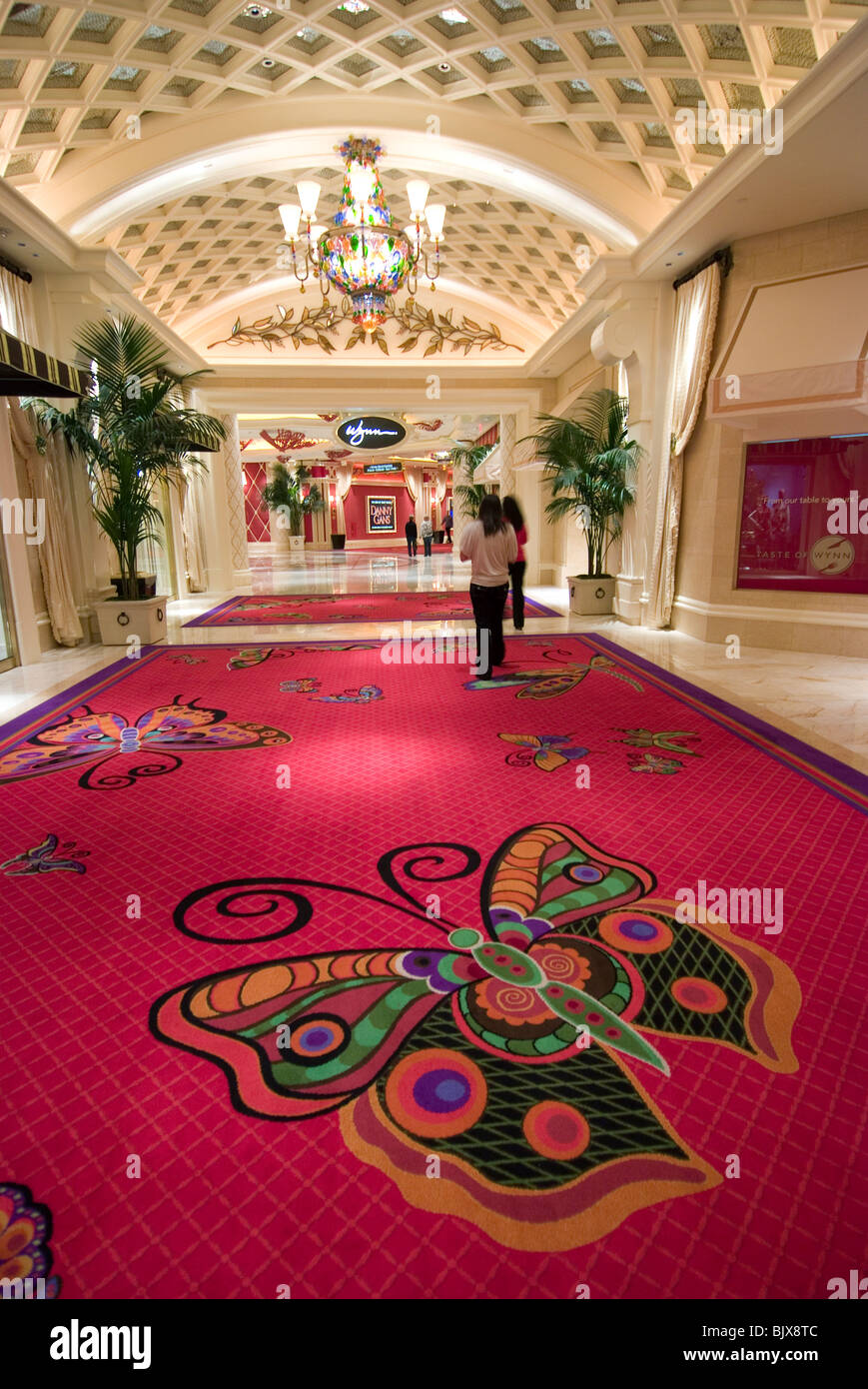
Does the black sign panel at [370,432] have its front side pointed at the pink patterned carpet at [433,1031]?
yes

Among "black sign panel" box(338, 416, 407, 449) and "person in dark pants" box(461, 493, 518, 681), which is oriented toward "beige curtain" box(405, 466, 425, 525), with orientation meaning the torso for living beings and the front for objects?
the person in dark pants

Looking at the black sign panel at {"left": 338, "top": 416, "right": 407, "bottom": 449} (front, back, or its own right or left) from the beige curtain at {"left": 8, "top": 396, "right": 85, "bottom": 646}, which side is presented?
front

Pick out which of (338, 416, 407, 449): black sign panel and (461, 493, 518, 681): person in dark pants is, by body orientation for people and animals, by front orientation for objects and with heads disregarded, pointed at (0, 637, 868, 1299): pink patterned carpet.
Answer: the black sign panel

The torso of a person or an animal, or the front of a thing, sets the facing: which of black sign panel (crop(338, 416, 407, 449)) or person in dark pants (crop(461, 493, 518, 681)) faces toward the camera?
the black sign panel

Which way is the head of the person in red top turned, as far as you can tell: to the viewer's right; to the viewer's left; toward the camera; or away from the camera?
away from the camera

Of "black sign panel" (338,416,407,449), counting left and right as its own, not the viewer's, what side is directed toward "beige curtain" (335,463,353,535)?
back

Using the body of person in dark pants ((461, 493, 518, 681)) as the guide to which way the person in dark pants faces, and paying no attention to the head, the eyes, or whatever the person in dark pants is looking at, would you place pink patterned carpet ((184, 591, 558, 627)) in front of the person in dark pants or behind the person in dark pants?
in front

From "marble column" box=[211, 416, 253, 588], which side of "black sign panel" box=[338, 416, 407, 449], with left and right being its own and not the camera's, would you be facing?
right

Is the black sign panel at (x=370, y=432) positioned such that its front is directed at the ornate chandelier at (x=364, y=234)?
yes

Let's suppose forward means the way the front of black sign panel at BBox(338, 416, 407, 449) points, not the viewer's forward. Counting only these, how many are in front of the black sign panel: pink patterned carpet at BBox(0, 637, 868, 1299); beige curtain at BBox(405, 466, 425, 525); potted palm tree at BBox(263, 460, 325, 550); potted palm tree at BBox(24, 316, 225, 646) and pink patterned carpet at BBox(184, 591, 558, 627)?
3

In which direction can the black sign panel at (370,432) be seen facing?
toward the camera

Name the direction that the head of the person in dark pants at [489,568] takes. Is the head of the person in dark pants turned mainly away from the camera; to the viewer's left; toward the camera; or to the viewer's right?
away from the camera

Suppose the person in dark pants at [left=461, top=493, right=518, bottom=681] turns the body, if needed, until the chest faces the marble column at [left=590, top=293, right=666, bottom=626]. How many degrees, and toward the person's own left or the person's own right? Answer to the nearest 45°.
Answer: approximately 45° to the person's own right

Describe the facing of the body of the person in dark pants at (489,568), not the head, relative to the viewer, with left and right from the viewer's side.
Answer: facing away from the viewer

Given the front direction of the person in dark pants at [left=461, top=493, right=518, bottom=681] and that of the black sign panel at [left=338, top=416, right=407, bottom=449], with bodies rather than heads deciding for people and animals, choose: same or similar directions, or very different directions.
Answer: very different directions

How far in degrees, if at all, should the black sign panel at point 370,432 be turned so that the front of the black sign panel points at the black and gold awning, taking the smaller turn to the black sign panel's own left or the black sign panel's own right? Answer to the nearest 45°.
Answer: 0° — it already faces it

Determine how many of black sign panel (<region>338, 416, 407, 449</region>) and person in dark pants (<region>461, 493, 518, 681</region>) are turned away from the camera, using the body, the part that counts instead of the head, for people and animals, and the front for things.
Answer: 1
